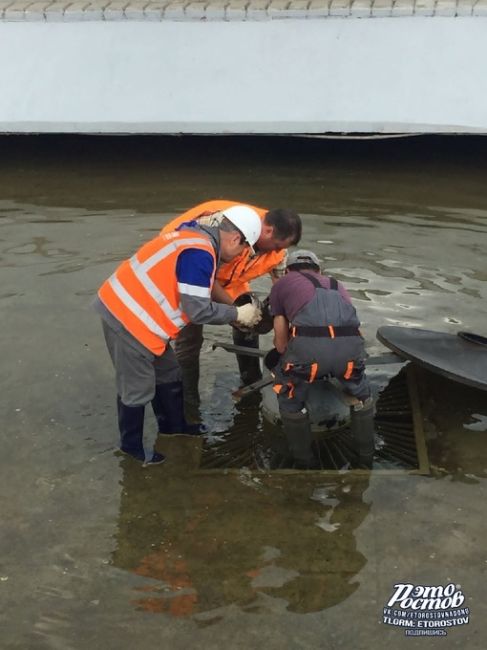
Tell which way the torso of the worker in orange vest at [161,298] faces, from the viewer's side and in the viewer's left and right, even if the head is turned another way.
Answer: facing to the right of the viewer

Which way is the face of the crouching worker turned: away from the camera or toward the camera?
away from the camera

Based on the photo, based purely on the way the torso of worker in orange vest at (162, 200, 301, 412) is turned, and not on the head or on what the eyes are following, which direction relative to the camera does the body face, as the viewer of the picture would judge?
to the viewer's right

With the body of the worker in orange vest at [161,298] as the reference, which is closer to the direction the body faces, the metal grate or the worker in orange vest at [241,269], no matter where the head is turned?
the metal grate

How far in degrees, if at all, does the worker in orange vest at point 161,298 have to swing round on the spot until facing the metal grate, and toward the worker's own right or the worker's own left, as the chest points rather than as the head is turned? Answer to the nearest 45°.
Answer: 0° — they already face it
